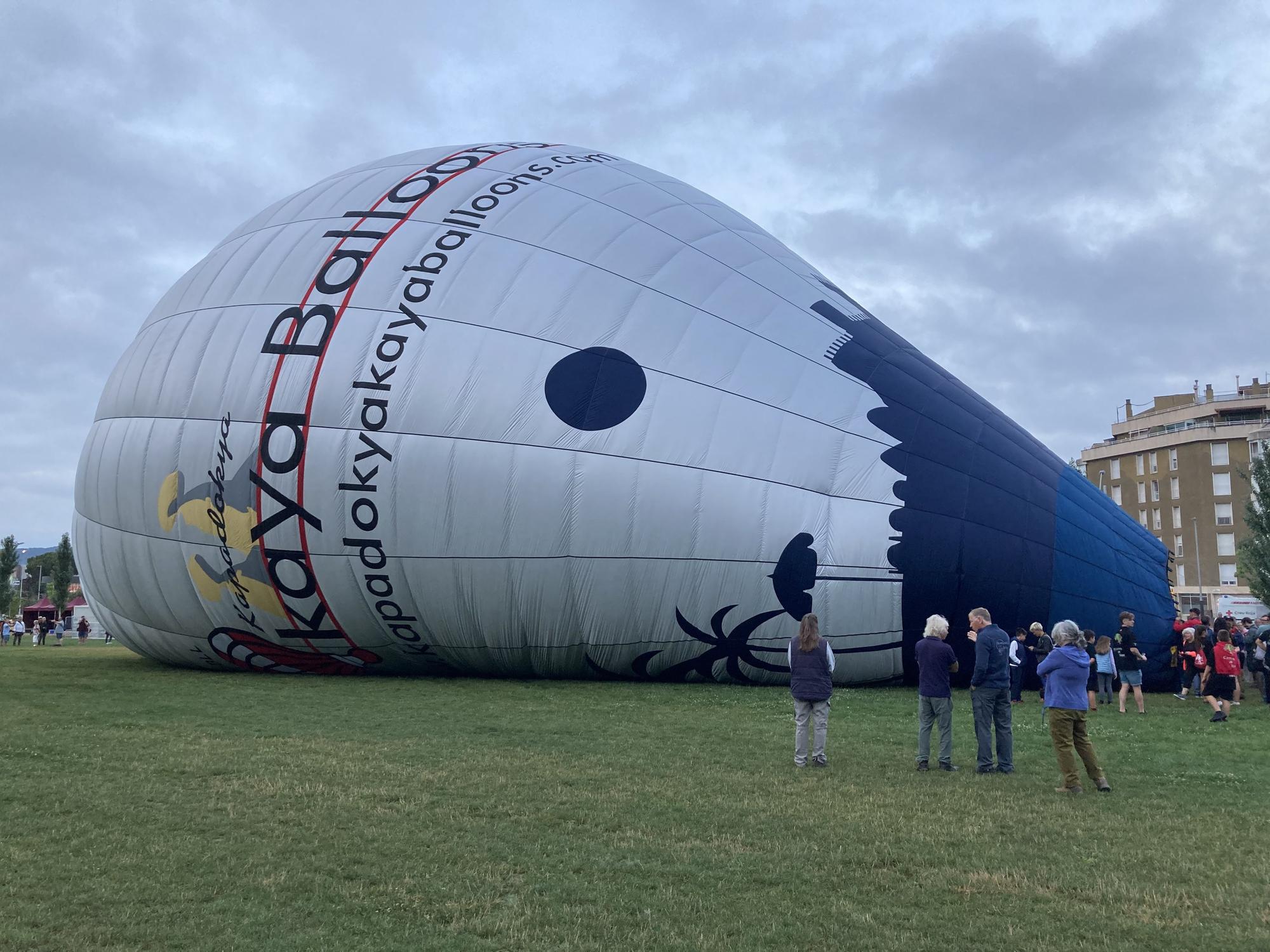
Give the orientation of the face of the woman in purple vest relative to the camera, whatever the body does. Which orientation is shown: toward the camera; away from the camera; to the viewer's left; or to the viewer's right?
away from the camera

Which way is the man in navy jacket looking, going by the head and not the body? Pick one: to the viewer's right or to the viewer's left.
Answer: to the viewer's left

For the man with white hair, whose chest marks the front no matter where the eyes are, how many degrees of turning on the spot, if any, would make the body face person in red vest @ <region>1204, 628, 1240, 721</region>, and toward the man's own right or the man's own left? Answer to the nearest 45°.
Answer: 0° — they already face them

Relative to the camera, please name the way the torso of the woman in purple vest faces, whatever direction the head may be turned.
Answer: away from the camera

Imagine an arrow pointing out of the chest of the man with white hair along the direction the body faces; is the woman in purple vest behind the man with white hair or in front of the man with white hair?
behind

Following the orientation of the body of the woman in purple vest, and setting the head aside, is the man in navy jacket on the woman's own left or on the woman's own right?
on the woman's own right

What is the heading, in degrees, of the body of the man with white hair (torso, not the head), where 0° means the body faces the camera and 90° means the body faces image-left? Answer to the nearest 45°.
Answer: approximately 225°

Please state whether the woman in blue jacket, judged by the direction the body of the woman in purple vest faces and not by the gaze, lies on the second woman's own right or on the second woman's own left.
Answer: on the second woman's own right

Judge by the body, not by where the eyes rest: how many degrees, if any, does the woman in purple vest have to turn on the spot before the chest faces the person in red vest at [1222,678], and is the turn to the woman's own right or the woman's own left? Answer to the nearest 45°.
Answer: approximately 45° to the woman's own right

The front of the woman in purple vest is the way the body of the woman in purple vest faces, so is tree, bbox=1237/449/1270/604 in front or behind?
in front
